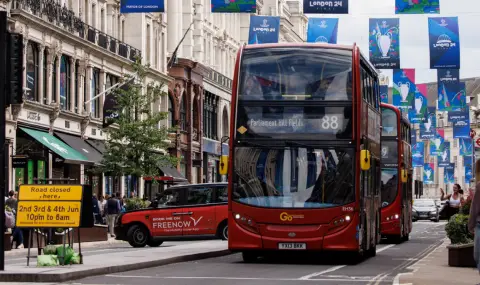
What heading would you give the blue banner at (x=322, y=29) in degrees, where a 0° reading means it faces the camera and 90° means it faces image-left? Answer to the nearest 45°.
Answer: approximately 0°

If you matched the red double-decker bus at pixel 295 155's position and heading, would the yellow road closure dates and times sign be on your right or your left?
on your right

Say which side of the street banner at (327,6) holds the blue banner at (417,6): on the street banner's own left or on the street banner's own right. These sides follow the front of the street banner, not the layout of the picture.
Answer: on the street banner's own left

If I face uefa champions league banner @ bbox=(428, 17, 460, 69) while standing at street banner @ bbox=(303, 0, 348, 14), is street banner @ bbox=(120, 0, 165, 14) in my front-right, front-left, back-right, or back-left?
back-left

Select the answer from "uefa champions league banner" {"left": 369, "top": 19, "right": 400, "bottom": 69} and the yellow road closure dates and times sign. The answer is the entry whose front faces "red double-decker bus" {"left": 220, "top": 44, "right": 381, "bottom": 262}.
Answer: the uefa champions league banner
